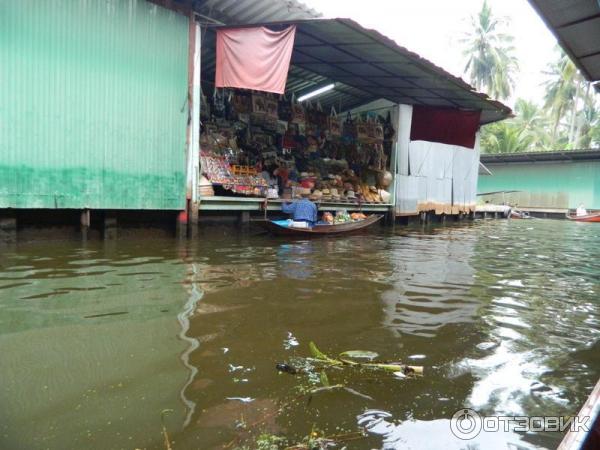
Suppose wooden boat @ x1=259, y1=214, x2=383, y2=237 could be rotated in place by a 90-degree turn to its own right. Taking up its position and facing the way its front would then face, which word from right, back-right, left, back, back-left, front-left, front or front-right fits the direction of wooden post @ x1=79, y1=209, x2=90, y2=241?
front-right

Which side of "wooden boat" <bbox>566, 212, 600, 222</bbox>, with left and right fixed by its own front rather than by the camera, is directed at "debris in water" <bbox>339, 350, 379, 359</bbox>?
left

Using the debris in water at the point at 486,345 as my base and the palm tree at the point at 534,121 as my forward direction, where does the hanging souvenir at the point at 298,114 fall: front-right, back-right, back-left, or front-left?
front-left

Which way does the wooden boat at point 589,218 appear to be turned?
to the viewer's left

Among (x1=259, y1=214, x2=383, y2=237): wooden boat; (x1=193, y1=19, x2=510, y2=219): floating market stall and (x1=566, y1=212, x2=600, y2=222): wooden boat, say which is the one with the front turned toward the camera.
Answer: the floating market stall

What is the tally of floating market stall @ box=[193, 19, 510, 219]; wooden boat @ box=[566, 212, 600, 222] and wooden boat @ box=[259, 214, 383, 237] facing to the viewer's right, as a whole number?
1

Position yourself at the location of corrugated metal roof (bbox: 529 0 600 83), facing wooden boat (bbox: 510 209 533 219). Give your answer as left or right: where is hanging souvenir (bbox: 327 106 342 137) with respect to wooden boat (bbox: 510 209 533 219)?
left

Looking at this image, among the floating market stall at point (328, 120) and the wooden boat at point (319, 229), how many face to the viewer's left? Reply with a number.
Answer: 0

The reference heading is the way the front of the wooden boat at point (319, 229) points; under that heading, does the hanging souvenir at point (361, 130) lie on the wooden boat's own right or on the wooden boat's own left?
on the wooden boat's own left

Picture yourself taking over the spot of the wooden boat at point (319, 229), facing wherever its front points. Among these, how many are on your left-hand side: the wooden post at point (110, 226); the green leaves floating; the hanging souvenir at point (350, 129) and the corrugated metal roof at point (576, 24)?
1

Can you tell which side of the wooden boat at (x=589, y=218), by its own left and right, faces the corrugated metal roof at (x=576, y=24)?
left

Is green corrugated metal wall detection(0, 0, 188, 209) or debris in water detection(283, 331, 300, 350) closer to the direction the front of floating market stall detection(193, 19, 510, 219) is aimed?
the debris in water

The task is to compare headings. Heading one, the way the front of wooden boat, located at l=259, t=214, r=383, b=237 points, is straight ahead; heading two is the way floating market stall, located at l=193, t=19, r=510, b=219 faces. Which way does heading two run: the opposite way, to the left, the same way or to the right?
to the right

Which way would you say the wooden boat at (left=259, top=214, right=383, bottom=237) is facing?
to the viewer's right

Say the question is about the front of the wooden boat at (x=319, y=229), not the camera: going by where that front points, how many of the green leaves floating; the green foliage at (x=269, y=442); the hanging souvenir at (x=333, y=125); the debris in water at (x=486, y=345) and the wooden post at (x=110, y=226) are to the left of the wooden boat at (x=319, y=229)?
1

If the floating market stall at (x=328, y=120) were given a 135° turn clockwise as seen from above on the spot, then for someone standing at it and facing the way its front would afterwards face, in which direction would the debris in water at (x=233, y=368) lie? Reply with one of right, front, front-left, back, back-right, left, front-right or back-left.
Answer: back-left
